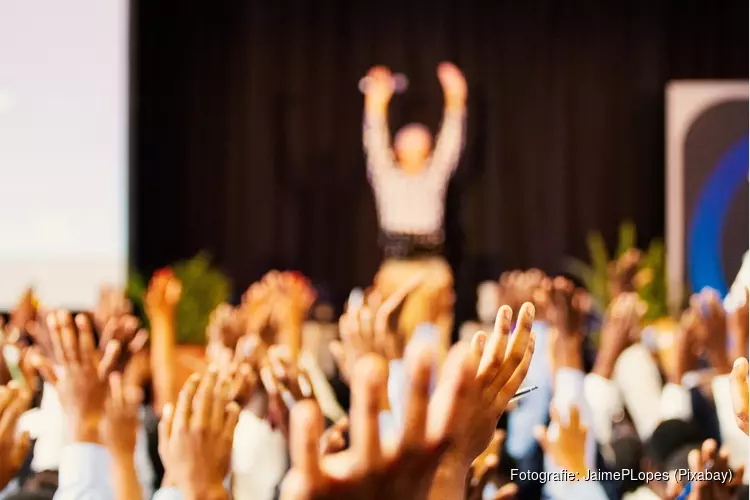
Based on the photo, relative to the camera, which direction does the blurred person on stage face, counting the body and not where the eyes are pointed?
toward the camera

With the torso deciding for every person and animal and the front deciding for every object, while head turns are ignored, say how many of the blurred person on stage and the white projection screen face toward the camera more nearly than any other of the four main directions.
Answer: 2

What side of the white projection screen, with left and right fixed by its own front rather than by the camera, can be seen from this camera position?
front

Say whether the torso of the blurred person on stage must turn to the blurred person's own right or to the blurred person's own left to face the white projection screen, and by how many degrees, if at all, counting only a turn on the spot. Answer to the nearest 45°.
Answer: approximately 45° to the blurred person's own right
